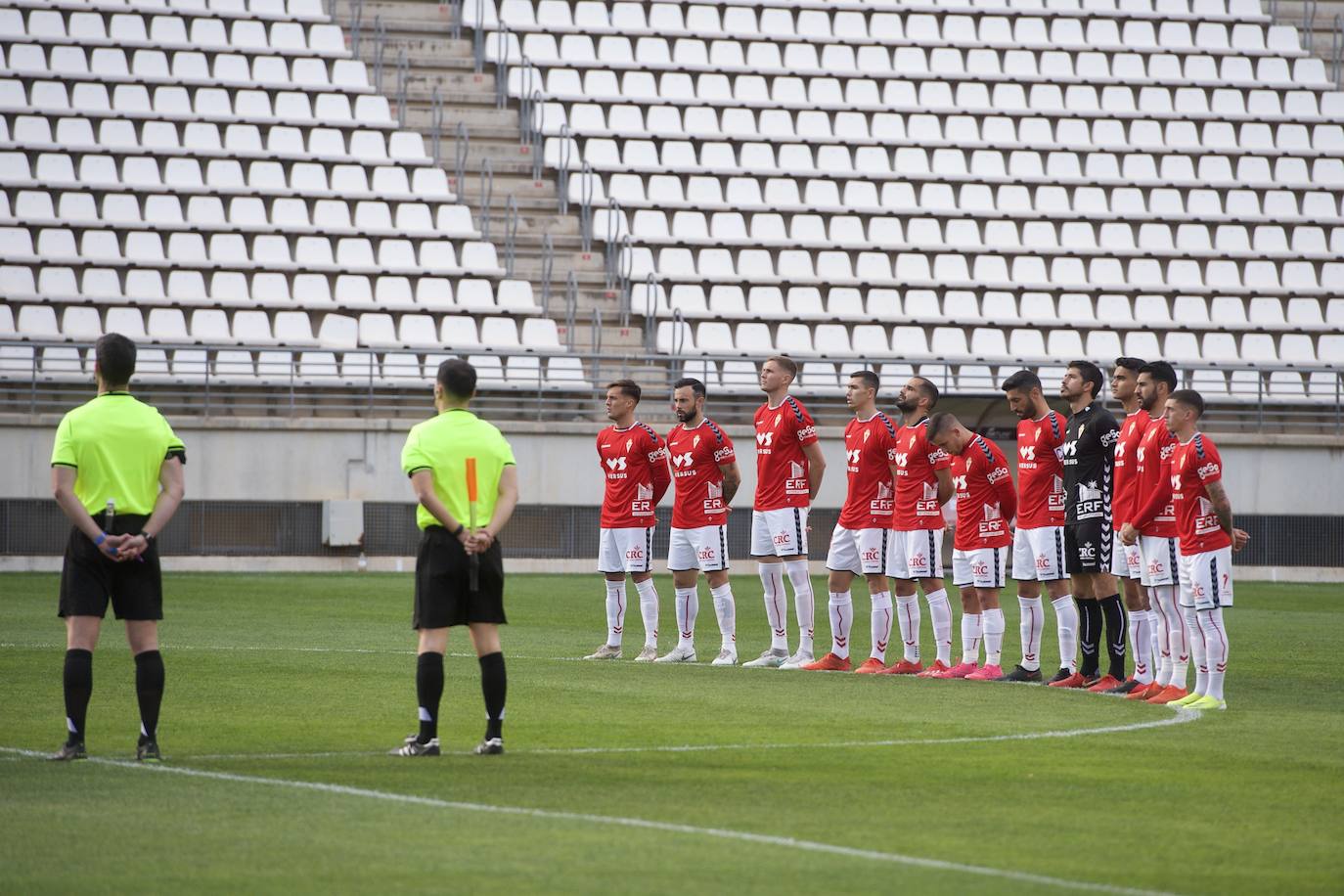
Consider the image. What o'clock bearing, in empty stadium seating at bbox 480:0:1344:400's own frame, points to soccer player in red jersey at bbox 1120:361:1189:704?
The soccer player in red jersey is roughly at 12 o'clock from the empty stadium seating.

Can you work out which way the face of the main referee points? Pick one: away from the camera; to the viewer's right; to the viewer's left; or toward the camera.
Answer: away from the camera

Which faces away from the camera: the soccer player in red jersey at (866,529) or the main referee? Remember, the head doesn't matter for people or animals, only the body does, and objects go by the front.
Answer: the main referee

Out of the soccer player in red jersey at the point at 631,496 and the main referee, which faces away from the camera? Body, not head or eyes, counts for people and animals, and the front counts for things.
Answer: the main referee

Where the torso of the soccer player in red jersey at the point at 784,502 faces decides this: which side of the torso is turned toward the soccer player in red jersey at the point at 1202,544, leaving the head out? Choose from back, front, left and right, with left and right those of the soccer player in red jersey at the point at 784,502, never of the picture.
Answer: left

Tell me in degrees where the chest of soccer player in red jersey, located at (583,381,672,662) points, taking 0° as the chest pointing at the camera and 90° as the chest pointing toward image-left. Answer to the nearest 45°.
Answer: approximately 45°

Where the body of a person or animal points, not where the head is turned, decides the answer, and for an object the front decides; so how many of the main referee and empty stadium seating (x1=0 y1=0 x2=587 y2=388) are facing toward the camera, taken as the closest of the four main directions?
1

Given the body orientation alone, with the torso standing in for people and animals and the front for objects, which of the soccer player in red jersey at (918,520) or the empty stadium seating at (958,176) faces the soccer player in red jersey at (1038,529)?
the empty stadium seating

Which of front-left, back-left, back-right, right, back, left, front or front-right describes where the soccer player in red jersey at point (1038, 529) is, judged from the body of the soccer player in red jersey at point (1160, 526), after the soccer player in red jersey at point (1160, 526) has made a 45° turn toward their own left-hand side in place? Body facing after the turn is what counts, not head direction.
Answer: back-right

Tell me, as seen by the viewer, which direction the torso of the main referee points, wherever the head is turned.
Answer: away from the camera

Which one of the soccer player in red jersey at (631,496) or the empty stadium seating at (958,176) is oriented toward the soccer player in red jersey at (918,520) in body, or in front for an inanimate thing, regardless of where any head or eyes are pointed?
the empty stadium seating

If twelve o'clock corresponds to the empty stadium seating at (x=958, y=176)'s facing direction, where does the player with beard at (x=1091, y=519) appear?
The player with beard is roughly at 12 o'clock from the empty stadium seating.

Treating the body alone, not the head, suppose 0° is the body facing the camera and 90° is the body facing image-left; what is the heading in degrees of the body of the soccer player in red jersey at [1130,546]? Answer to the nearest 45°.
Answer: approximately 45°

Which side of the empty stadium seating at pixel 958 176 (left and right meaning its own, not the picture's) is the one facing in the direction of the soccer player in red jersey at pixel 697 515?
front
